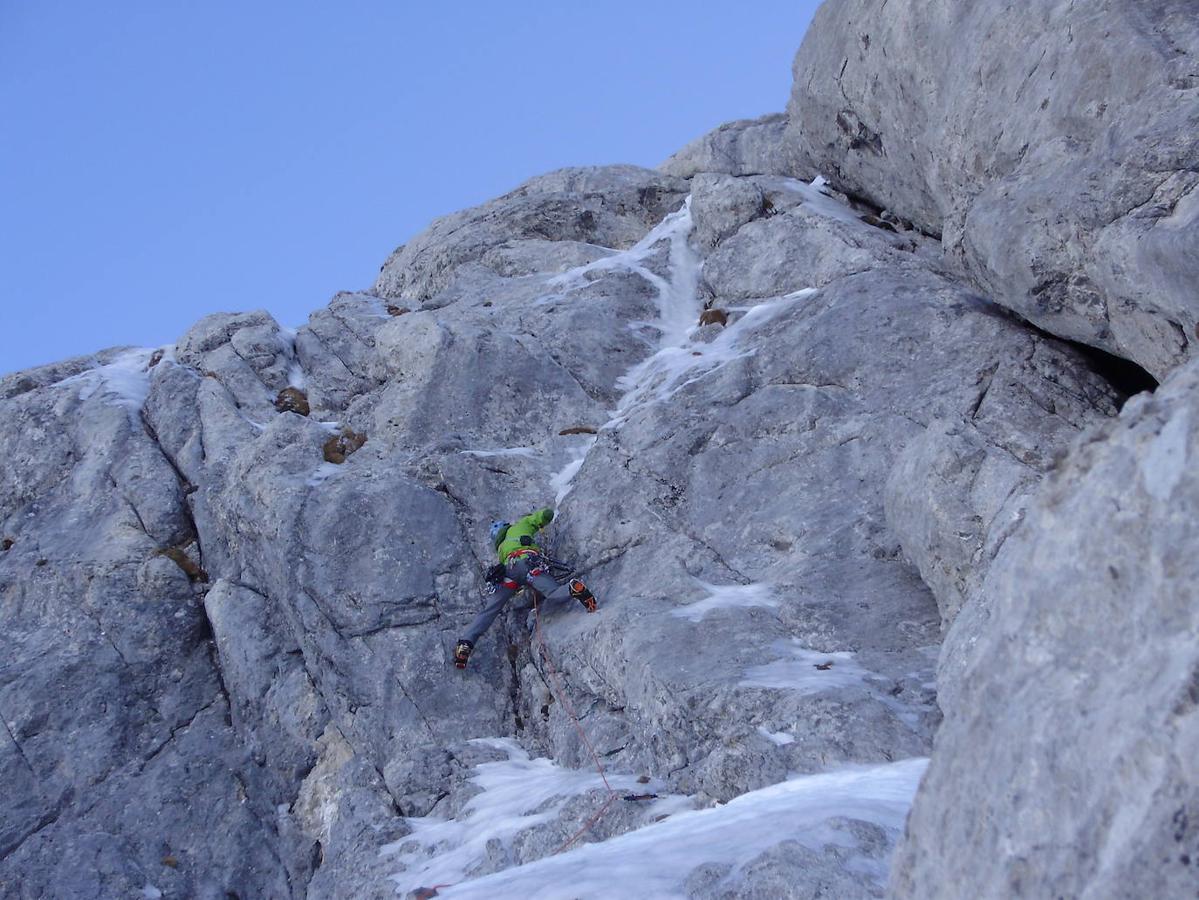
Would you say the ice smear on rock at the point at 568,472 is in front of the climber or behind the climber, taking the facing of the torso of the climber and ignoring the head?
in front

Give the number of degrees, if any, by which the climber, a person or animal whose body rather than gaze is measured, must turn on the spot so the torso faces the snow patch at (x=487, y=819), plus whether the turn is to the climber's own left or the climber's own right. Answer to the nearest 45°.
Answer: approximately 180°

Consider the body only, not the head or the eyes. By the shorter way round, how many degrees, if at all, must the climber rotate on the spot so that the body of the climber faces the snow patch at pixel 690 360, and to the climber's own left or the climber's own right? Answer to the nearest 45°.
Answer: approximately 45° to the climber's own right

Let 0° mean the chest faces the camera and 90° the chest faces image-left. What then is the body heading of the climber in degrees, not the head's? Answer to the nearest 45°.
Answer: approximately 180°

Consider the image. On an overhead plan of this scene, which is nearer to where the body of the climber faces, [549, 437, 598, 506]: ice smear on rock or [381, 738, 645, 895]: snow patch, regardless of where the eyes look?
the ice smear on rock
